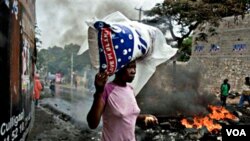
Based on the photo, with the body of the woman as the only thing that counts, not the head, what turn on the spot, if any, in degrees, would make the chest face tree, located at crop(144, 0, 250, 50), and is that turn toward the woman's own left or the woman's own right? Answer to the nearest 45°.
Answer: approximately 135° to the woman's own left

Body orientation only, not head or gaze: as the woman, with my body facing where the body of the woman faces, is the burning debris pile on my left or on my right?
on my left

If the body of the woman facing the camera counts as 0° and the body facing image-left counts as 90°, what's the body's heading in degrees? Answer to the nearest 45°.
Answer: approximately 315°
